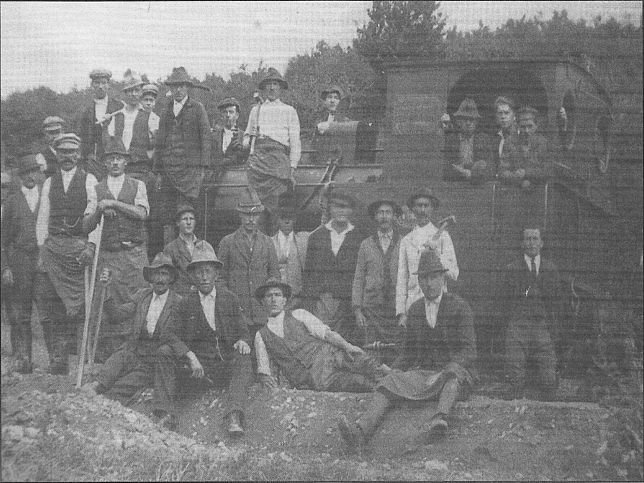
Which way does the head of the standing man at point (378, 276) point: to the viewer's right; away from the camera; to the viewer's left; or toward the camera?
toward the camera

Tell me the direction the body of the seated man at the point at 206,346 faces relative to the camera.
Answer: toward the camera

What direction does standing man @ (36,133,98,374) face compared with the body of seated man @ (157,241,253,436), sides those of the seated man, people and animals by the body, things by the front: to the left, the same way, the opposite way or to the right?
the same way

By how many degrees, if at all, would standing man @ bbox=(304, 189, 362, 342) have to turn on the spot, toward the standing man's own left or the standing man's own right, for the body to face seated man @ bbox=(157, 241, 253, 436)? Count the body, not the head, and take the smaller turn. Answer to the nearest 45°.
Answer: approximately 90° to the standing man's own right

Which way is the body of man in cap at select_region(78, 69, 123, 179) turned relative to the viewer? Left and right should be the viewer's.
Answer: facing the viewer

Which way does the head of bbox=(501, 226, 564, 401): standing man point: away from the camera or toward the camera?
toward the camera

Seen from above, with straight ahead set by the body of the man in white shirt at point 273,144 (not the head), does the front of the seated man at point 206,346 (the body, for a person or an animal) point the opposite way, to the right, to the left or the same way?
the same way

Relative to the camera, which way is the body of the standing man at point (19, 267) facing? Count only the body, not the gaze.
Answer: toward the camera

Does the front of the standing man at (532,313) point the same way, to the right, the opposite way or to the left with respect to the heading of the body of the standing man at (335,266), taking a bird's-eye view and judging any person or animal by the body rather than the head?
the same way

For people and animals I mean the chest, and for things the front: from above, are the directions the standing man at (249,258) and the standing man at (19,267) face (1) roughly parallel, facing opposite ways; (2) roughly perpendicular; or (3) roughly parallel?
roughly parallel

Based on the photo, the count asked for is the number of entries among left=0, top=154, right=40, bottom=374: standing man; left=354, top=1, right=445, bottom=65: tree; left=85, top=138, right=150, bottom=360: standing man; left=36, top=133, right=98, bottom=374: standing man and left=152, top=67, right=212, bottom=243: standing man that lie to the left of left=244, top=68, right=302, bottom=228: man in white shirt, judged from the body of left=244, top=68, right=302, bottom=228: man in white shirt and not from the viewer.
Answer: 1

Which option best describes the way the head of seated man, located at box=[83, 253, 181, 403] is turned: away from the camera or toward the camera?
toward the camera

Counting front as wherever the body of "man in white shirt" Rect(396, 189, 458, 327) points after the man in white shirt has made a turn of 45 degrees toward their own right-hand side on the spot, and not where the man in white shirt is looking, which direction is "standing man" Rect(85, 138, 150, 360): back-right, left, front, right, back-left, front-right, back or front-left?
front-right

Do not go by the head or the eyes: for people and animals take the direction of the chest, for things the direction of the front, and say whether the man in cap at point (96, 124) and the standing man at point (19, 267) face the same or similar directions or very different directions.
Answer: same or similar directions

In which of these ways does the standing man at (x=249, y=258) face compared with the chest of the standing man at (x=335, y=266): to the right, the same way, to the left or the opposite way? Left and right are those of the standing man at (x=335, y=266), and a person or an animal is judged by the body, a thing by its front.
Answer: the same way
